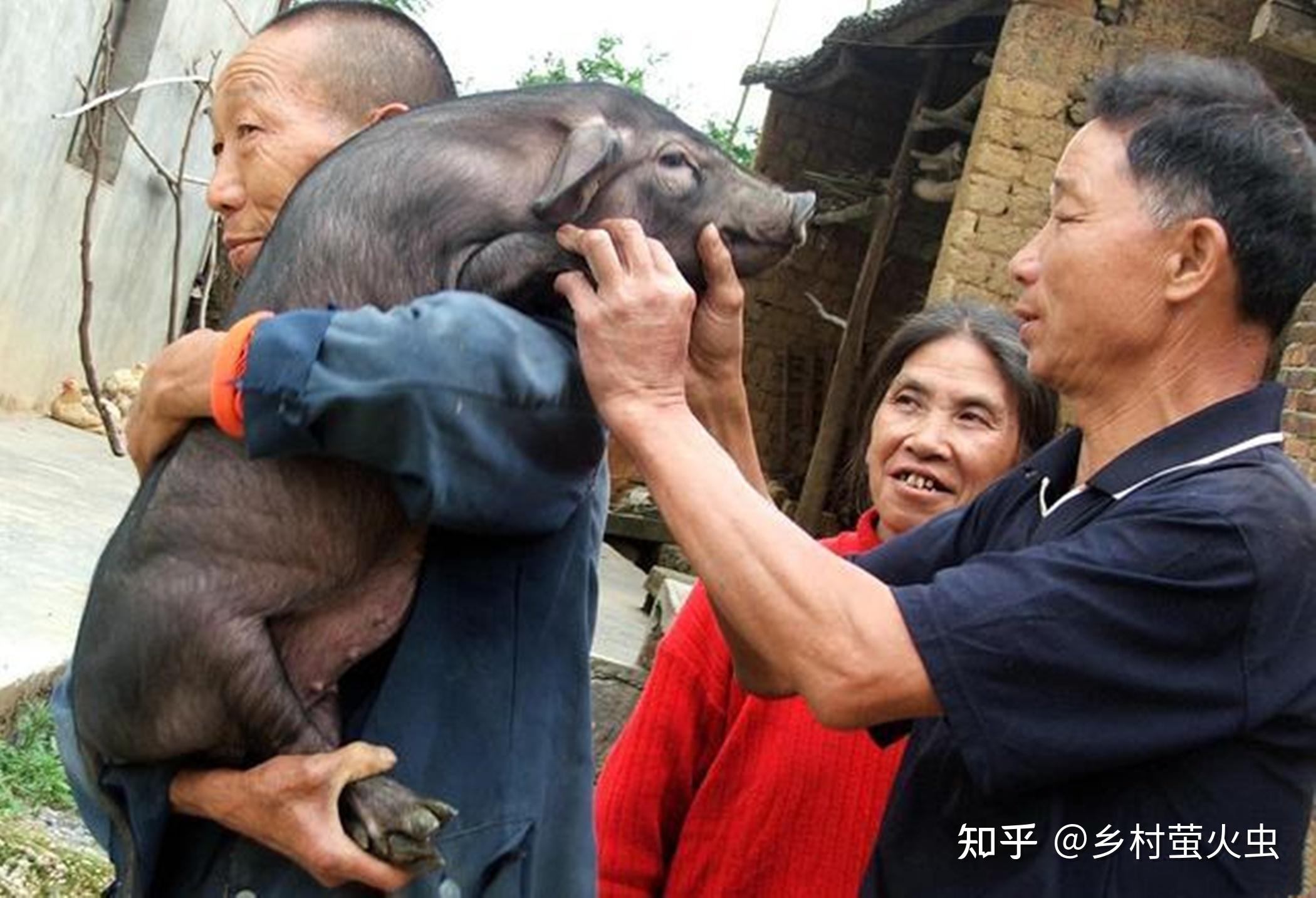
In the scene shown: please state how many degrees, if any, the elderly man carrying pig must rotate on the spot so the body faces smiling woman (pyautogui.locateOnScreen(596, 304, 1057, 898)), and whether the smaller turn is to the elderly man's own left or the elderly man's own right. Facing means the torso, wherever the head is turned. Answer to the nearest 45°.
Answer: approximately 180°

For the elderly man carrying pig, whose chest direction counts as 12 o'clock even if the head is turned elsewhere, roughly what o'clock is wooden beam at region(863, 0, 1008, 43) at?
The wooden beam is roughly at 5 o'clock from the elderly man carrying pig.

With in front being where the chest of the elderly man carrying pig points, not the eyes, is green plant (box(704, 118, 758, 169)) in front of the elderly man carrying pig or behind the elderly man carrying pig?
behind

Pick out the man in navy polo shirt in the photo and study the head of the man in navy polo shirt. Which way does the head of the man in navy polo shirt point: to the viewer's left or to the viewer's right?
to the viewer's left

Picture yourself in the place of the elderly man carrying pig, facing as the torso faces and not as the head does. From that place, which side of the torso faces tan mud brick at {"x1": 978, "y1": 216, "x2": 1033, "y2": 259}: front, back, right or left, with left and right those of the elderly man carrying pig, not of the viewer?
back

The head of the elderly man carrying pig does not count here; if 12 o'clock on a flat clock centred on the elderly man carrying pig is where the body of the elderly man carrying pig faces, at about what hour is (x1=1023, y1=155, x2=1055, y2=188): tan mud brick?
The tan mud brick is roughly at 5 o'clock from the elderly man carrying pig.

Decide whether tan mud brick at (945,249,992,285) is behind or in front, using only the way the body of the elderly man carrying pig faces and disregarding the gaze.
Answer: behind

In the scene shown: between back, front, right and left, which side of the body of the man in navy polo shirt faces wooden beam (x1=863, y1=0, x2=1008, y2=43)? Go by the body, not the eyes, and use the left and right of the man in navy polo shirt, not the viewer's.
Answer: right

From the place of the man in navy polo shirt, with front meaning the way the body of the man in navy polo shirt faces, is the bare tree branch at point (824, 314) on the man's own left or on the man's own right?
on the man's own right

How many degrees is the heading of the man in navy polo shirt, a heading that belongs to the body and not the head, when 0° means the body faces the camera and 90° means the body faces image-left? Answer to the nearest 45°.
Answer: approximately 90°
